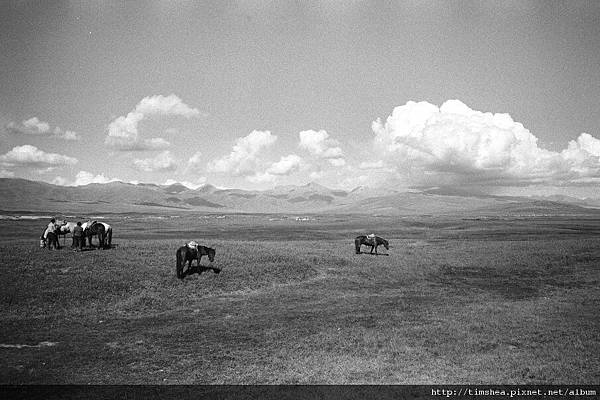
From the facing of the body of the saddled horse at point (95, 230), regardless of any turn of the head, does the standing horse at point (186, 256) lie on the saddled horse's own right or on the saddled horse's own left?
on the saddled horse's own left

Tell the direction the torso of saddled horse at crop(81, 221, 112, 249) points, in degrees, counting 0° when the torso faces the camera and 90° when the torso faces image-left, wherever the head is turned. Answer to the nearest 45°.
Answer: approximately 90°

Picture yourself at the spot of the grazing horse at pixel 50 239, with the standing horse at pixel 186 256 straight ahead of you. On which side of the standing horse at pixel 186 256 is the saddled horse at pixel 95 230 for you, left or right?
left
